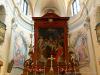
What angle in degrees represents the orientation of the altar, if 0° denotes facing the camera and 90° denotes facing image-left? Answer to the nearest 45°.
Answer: approximately 0°
